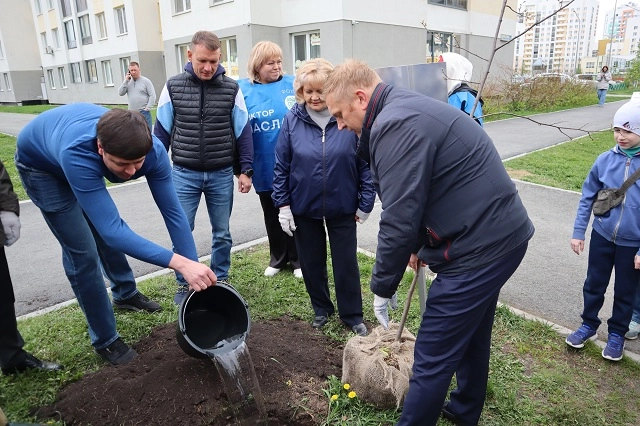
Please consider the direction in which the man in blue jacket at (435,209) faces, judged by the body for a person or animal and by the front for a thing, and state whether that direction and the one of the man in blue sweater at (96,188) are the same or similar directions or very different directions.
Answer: very different directions

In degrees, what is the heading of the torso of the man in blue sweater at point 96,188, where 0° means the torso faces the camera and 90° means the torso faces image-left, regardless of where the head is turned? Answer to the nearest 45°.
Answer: approximately 315°

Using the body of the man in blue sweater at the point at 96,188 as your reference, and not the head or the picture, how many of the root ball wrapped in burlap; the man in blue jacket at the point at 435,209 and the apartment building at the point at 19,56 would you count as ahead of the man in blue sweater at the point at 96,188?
2

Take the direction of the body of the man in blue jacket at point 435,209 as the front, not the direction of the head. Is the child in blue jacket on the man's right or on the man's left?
on the man's right

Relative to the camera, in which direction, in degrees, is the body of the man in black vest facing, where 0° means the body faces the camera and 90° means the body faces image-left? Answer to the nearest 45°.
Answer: approximately 0°

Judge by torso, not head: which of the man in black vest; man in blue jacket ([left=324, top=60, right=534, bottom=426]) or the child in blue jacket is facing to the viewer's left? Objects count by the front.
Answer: the man in blue jacket

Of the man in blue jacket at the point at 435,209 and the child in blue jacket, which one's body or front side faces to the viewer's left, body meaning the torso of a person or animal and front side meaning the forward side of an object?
the man in blue jacket

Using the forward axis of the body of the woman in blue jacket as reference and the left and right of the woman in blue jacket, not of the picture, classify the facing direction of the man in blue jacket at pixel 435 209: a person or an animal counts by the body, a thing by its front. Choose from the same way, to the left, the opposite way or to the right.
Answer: to the right

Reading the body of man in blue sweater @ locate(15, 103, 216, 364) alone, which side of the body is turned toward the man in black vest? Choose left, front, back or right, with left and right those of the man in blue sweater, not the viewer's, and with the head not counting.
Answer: left

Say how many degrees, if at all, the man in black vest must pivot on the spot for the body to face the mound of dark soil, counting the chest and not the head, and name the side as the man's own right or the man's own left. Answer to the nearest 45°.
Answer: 0° — they already face it

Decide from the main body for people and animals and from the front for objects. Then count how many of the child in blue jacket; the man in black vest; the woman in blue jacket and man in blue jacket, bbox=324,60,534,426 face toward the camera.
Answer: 3

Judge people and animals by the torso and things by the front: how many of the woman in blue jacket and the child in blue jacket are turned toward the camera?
2

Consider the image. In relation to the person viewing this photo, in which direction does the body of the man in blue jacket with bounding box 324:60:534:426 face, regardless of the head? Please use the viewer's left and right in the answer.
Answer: facing to the left of the viewer
